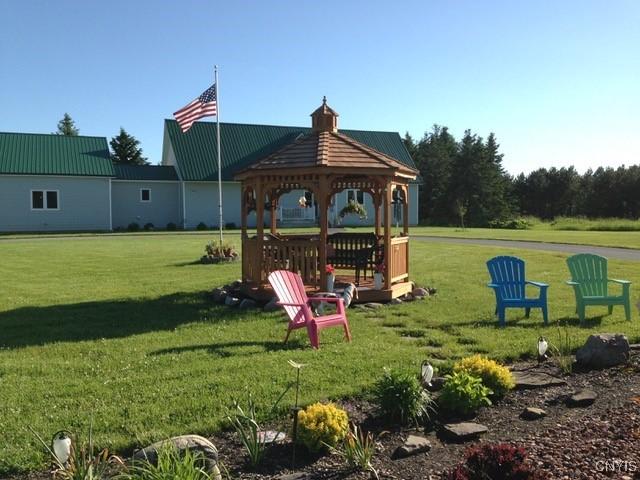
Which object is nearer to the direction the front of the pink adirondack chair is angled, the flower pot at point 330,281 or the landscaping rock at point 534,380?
the landscaping rock

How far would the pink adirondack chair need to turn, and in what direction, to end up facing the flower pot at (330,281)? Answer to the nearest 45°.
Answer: approximately 135° to its left

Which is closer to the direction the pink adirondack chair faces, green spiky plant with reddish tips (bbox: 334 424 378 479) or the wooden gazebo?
the green spiky plant with reddish tips

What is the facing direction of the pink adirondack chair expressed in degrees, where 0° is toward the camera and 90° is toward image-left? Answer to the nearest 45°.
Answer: approximately 315°

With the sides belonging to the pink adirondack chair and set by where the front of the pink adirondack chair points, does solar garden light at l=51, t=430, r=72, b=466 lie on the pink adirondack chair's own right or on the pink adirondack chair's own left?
on the pink adirondack chair's own right

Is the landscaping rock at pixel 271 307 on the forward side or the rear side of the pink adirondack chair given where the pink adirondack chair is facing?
on the rear side

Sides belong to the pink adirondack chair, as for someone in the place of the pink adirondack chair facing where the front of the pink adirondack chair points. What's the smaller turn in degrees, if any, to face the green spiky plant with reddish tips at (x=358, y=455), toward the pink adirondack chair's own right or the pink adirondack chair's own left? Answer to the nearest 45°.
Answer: approximately 45° to the pink adirondack chair's own right

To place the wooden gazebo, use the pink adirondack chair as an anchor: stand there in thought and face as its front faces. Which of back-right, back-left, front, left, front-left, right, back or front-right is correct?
back-left

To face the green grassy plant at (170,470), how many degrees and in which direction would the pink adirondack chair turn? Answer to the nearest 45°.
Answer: approximately 45° to its right

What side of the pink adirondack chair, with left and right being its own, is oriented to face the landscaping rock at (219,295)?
back

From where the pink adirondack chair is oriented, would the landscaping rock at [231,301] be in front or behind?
behind
